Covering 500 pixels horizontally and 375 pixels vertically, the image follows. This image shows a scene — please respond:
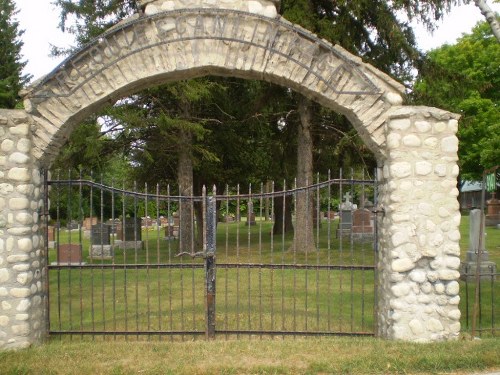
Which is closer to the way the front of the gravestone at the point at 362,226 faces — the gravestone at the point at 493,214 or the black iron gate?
the black iron gate

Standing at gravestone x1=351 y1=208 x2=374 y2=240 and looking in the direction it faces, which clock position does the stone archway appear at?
The stone archway is roughly at 12 o'clock from the gravestone.

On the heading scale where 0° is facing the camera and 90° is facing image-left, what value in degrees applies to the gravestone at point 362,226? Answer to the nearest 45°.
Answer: approximately 0°

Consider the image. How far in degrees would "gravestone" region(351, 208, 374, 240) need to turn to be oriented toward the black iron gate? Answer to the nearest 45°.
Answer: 0° — it already faces it
